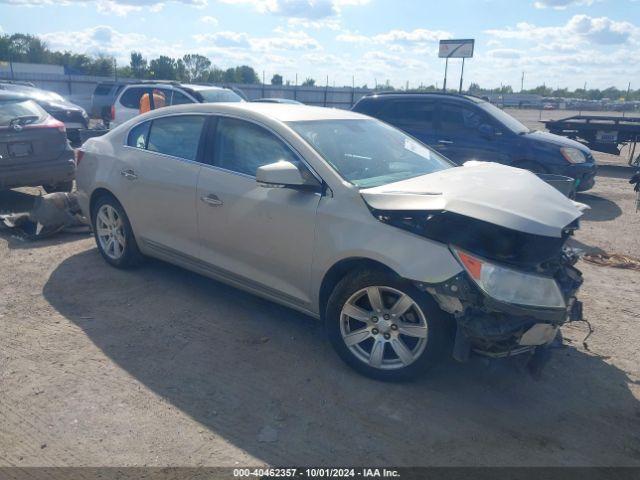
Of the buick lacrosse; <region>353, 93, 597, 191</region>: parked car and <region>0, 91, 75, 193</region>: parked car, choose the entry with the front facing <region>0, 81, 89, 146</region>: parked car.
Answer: <region>0, 91, 75, 193</region>: parked car

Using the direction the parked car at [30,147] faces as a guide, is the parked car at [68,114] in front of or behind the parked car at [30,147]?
in front

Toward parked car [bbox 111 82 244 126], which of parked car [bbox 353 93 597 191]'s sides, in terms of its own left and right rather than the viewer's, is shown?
back

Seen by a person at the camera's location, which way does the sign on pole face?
facing the viewer

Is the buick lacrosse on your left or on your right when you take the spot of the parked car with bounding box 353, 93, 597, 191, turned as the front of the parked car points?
on your right

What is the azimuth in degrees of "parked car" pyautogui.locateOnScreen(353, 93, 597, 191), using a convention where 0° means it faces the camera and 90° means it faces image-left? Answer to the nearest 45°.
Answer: approximately 315°

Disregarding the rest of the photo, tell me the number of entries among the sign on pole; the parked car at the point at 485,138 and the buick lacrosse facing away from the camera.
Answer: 0

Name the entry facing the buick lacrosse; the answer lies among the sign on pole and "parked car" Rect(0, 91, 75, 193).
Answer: the sign on pole

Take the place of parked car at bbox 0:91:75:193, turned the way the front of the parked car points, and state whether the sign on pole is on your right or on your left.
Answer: on your right

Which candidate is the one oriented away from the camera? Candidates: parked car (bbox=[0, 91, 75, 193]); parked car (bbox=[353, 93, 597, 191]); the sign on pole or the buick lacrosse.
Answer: parked car (bbox=[0, 91, 75, 193])

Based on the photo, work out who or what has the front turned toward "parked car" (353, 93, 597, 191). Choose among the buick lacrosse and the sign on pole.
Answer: the sign on pole

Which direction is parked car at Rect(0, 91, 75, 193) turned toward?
away from the camera

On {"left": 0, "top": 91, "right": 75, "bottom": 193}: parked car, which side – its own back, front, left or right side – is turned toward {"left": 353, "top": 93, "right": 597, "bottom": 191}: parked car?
right

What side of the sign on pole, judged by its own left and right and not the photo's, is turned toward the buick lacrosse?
front
